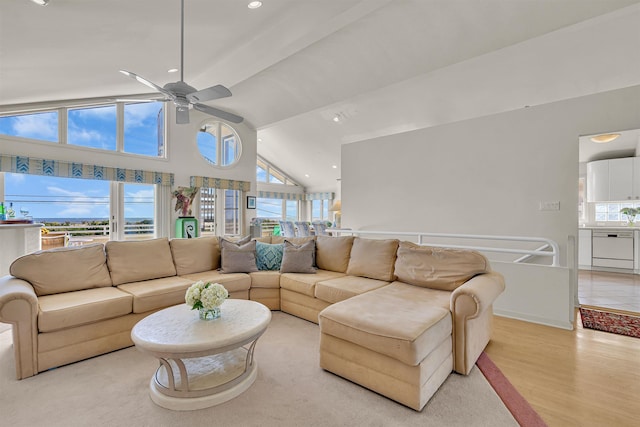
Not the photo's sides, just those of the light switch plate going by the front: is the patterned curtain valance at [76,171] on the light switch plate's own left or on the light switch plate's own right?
on the light switch plate's own right

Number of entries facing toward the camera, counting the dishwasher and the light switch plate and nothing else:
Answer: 2

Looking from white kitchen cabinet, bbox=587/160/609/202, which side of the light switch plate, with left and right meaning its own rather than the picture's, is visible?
back

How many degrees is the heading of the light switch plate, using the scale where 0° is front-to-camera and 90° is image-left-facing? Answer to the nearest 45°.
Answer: approximately 0°

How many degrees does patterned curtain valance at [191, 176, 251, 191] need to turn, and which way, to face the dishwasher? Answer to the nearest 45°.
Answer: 0° — it already faces it

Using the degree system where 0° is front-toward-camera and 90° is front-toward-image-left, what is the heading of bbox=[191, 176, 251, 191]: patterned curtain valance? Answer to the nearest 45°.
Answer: approximately 315°

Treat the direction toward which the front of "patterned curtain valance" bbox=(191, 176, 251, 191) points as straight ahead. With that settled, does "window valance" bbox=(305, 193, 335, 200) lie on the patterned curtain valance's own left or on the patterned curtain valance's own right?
on the patterned curtain valance's own left

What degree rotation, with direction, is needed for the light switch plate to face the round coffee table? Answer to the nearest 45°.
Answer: approximately 45° to its right

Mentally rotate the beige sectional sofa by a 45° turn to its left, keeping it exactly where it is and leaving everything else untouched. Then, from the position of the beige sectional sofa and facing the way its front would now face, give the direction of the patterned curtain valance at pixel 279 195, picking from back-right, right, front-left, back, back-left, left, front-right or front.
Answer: back-left

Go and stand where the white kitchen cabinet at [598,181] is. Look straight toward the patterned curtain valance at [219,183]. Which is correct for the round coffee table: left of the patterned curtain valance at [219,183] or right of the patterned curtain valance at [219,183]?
left

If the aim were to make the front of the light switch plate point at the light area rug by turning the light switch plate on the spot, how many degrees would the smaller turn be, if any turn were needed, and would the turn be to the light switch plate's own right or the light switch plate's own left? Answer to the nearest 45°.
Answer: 0° — it already faces it
